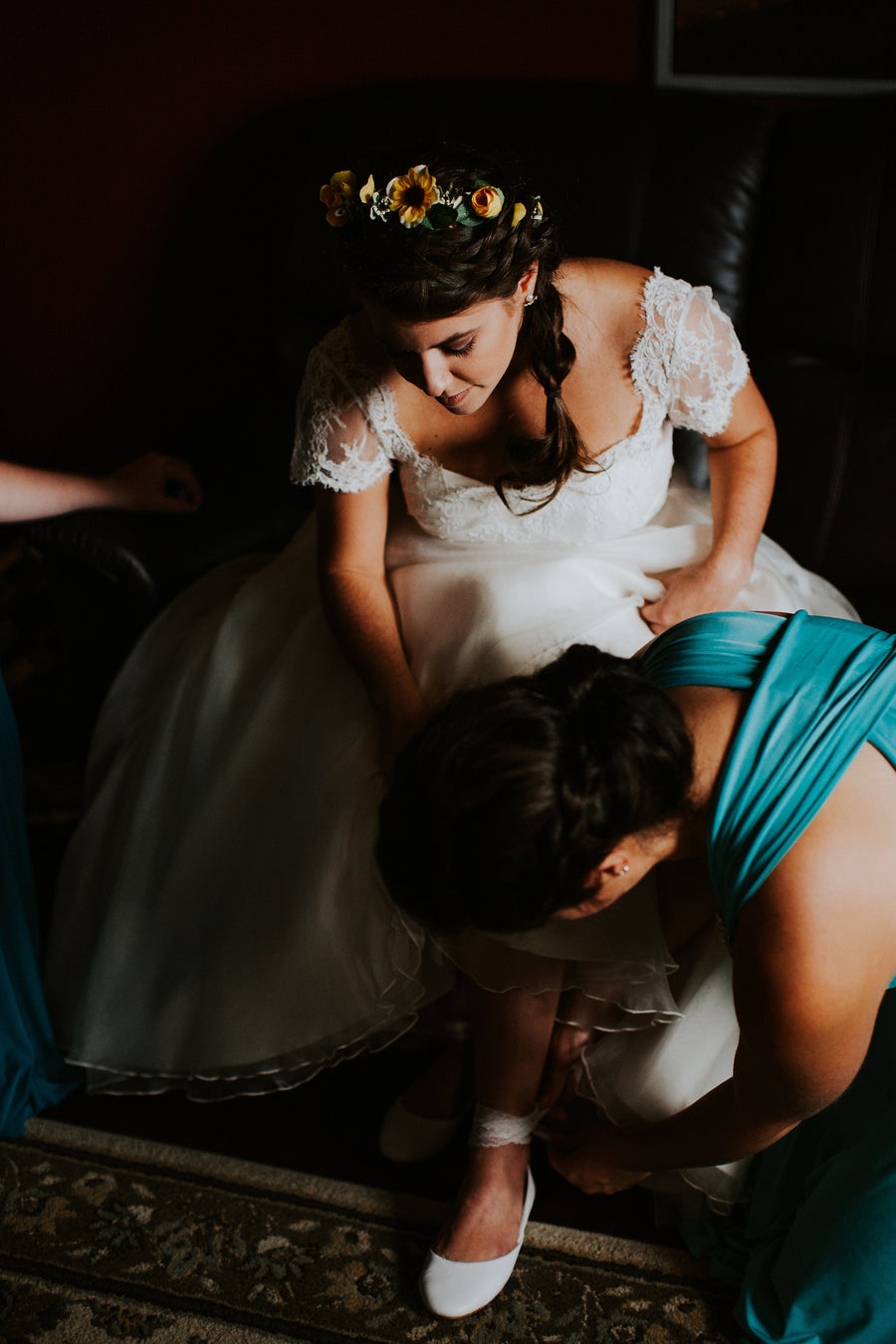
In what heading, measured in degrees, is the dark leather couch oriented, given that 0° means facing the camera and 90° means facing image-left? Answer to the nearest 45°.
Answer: approximately 0°

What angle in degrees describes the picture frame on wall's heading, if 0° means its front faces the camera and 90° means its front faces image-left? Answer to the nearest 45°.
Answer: approximately 0°

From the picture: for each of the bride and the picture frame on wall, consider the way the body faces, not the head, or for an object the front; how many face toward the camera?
2
